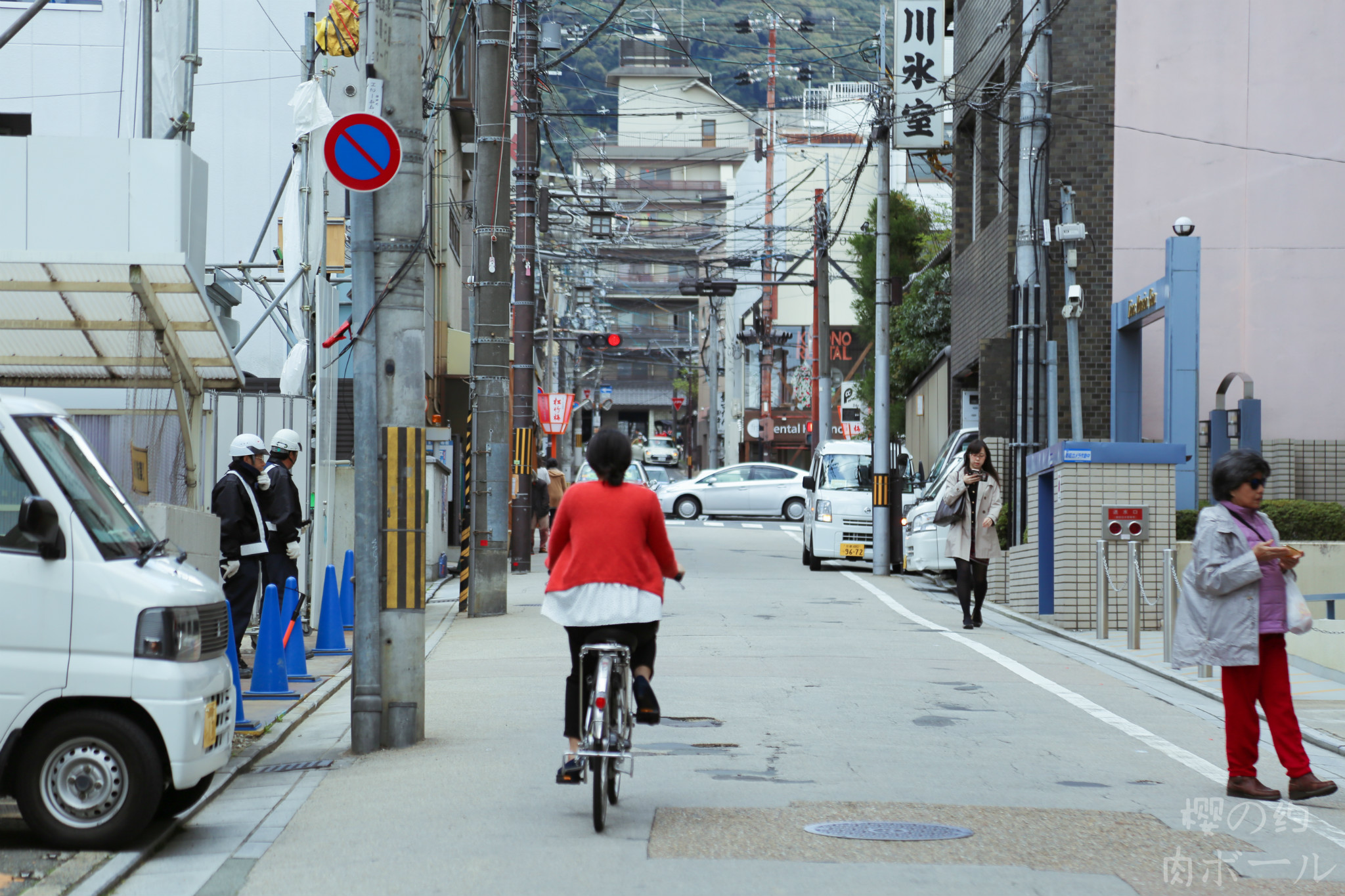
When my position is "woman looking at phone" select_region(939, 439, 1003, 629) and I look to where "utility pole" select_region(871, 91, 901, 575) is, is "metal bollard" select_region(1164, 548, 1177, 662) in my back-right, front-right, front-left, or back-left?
back-right

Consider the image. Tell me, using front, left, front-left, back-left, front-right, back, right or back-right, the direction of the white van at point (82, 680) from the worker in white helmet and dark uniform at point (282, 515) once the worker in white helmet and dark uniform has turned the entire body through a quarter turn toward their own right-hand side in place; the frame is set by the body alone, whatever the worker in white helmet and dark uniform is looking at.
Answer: front

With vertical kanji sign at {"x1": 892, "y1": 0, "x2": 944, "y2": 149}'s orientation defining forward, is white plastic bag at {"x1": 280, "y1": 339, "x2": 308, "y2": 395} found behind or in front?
in front

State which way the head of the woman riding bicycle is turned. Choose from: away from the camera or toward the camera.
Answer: away from the camera

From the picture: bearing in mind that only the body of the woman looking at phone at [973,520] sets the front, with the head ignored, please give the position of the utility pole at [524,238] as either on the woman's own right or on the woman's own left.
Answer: on the woman's own right

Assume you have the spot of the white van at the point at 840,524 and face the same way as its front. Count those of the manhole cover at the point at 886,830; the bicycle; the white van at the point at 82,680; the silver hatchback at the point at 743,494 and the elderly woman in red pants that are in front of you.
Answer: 4

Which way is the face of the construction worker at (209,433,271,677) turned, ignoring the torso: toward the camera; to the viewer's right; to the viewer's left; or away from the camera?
to the viewer's right

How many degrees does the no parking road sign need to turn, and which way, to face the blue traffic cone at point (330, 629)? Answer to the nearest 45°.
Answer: approximately 180°

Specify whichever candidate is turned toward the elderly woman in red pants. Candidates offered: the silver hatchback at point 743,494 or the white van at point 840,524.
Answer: the white van

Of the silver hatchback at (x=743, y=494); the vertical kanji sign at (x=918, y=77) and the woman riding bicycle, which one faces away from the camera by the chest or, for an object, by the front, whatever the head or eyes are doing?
the woman riding bicycle

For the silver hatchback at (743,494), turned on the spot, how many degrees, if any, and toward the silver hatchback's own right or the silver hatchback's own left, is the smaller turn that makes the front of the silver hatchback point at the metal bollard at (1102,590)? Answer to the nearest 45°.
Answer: approximately 90° to the silver hatchback's own left

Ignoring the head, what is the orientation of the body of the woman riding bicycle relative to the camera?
away from the camera

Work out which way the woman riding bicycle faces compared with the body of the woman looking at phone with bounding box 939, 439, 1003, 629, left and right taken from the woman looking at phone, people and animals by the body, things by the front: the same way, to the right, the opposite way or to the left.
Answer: the opposite way

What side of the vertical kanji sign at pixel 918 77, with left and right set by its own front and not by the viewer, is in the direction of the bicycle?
front

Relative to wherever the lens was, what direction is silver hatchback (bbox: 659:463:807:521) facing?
facing to the left of the viewer

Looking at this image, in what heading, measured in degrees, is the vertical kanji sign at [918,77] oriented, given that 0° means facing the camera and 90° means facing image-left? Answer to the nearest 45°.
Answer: approximately 0°
